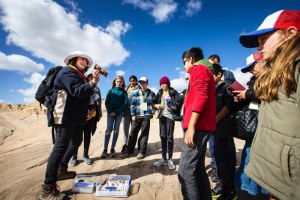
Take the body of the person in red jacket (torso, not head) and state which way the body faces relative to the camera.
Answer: to the viewer's left

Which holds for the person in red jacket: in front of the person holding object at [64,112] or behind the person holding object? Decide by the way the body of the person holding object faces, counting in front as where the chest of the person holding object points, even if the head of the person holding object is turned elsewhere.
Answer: in front

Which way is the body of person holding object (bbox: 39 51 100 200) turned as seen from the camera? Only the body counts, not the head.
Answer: to the viewer's right

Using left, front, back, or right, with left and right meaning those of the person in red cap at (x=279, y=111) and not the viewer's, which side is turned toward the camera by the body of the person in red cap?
left

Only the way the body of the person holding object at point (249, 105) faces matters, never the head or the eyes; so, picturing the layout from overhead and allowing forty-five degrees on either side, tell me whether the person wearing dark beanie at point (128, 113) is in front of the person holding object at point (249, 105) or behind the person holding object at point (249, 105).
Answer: in front

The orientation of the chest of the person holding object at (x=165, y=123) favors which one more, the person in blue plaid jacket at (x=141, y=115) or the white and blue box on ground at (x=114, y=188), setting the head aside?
the white and blue box on ground

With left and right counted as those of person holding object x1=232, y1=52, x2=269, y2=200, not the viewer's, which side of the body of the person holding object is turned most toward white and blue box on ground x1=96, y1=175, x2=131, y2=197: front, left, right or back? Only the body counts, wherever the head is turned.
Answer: front

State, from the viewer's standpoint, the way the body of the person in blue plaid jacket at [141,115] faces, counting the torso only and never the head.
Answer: toward the camera

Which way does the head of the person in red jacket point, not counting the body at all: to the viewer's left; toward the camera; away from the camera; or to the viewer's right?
to the viewer's left

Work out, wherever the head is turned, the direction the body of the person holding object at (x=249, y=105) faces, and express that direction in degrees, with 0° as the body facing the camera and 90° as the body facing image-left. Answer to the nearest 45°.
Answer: approximately 90°

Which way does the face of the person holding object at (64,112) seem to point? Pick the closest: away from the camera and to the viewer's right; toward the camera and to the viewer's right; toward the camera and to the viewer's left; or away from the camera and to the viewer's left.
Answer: toward the camera and to the viewer's right

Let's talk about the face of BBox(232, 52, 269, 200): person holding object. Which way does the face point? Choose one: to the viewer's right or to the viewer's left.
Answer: to the viewer's left

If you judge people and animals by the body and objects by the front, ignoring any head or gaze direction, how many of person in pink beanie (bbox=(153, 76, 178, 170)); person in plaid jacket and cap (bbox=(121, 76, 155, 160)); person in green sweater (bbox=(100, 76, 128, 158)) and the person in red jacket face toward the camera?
3

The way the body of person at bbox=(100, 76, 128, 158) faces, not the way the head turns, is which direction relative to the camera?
toward the camera

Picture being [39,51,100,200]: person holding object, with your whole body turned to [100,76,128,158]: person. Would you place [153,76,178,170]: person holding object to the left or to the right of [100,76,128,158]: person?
right

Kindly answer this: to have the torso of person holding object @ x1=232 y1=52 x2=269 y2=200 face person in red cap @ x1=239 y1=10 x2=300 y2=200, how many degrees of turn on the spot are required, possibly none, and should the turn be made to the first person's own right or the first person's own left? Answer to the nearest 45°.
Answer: approximately 90° to the first person's own left
